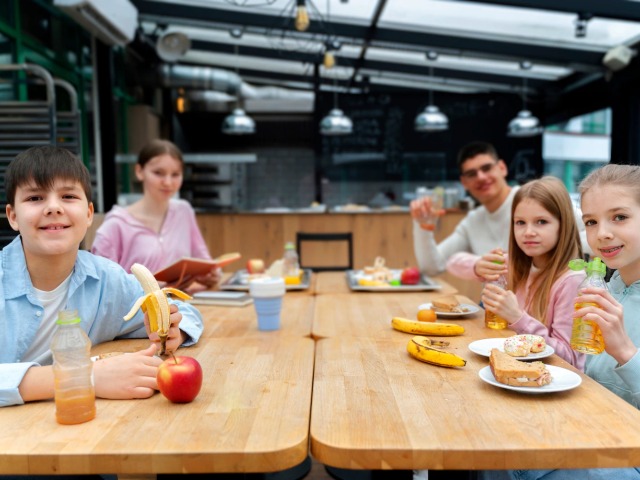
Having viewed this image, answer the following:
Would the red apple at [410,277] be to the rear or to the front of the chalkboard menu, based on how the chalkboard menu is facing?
to the front

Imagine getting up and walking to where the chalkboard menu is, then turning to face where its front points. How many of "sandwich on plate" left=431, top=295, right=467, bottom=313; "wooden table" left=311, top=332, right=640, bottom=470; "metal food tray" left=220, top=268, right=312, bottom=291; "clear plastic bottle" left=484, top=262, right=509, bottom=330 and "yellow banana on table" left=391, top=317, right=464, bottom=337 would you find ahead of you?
5

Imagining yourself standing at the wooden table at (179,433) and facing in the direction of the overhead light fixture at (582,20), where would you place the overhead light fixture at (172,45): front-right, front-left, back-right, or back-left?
front-left

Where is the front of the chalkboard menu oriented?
toward the camera

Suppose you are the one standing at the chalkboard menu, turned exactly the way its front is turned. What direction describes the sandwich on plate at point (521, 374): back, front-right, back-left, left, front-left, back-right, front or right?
front

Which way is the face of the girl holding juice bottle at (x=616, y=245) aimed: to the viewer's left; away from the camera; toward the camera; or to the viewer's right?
toward the camera

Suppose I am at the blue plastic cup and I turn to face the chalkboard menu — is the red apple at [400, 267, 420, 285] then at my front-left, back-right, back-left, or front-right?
front-right

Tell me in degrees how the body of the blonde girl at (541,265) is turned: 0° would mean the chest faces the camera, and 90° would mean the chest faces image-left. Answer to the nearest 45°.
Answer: approximately 45°

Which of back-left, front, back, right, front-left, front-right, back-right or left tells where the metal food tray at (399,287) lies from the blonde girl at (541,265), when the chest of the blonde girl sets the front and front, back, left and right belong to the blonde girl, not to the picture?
right

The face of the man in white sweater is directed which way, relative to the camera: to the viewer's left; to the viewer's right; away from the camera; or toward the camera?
toward the camera

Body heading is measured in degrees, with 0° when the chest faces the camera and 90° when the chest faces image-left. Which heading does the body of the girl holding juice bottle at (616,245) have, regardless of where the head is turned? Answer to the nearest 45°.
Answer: approximately 45°

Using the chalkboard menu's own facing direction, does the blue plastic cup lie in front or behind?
in front

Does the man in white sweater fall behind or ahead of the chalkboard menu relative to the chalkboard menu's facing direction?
ahead

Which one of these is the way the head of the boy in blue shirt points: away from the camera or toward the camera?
toward the camera

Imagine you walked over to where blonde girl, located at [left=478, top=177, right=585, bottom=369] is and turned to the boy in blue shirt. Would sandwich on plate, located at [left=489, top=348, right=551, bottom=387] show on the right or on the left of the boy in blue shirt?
left

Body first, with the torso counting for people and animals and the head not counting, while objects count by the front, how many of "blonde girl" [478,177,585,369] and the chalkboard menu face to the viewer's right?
0
